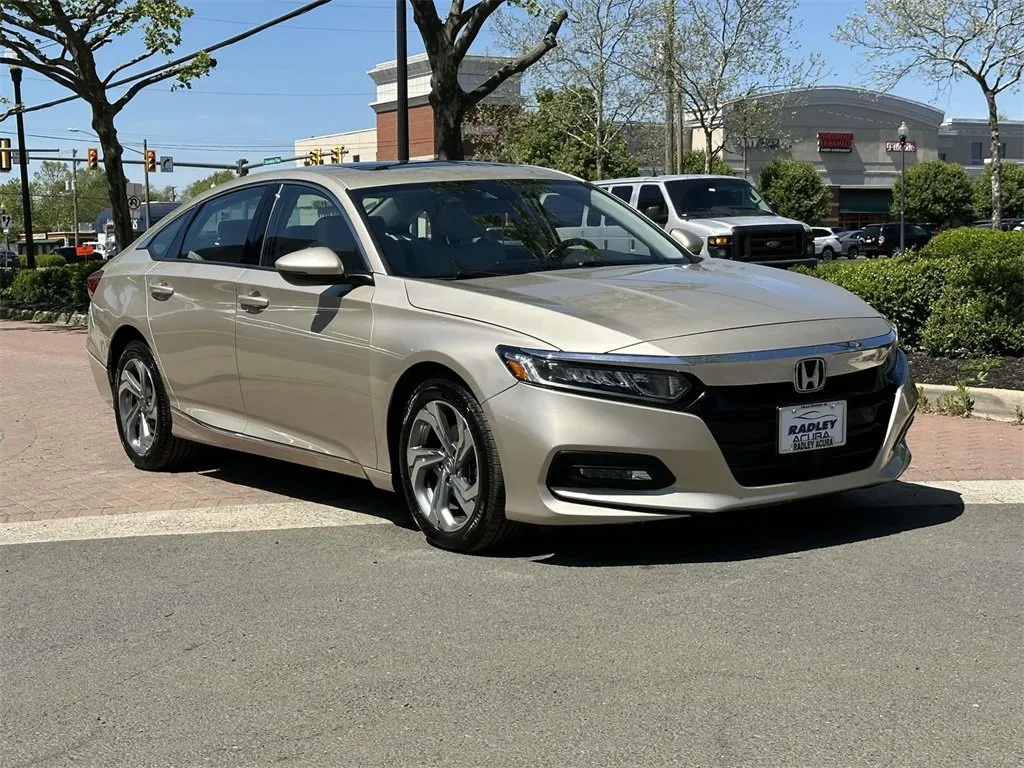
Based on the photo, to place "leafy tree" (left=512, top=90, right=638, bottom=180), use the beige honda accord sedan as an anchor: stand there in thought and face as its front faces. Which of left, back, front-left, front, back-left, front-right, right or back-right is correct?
back-left

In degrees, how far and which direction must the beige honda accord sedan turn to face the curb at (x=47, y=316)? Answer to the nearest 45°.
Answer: approximately 180°

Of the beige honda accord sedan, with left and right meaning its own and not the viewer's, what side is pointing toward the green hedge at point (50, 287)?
back

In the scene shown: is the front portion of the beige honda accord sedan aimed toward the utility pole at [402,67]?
no

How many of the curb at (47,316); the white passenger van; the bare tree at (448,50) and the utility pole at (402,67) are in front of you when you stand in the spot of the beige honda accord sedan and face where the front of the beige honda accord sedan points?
0

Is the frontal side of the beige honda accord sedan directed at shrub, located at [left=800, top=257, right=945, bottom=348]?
no

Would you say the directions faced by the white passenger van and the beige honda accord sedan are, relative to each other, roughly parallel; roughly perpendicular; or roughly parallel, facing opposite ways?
roughly parallel

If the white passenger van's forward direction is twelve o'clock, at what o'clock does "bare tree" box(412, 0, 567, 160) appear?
The bare tree is roughly at 3 o'clock from the white passenger van.

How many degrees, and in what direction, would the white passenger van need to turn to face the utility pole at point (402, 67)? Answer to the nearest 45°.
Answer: approximately 135° to its right

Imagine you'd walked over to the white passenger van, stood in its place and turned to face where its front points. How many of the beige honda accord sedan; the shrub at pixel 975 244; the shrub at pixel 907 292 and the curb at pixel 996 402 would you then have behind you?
0

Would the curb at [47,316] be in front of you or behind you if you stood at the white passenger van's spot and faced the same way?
behind

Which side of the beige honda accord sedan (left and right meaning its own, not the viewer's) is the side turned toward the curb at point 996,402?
left

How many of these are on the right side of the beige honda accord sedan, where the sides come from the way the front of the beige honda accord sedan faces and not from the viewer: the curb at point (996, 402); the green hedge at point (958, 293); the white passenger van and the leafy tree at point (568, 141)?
0

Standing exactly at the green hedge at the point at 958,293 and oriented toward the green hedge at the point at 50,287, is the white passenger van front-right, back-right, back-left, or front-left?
front-right

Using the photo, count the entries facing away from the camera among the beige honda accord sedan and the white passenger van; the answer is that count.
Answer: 0
